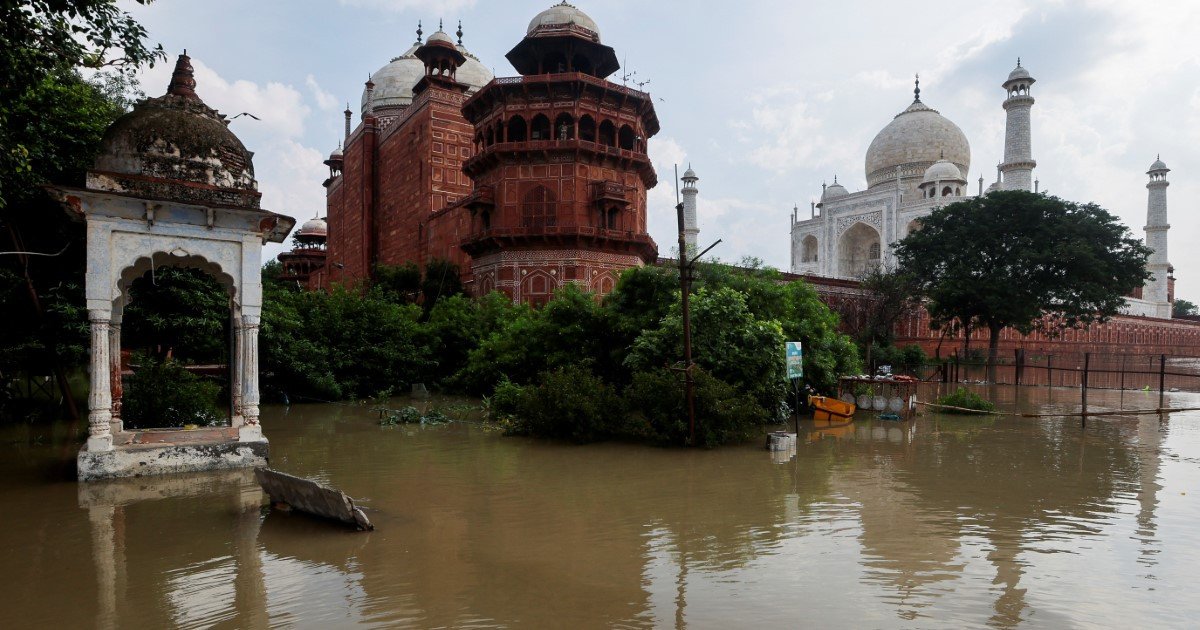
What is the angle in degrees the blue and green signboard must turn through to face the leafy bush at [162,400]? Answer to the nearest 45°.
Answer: approximately 45° to its right

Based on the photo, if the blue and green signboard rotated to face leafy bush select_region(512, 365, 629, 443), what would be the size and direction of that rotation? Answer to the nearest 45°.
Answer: approximately 90° to its right

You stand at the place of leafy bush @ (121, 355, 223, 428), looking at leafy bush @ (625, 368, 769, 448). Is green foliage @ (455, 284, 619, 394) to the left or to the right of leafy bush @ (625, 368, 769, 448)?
left

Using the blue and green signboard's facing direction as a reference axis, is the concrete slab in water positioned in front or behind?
in front

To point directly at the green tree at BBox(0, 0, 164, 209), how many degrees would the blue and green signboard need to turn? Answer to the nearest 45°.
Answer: approximately 45° to its right

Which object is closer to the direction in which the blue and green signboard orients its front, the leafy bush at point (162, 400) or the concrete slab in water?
the concrete slab in water

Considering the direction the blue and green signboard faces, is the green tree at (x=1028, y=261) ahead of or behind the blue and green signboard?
behind

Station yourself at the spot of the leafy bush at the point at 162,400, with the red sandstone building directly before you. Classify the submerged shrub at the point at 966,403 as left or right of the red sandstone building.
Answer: right

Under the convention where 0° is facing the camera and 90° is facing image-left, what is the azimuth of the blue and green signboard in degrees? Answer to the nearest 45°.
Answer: approximately 0°

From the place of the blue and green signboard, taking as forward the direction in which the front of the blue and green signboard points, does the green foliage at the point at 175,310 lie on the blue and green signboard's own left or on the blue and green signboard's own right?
on the blue and green signboard's own right

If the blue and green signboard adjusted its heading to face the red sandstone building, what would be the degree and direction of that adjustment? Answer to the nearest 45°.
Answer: approximately 135° to its right

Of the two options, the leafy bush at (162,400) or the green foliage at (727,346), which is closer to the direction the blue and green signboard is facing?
the leafy bush
